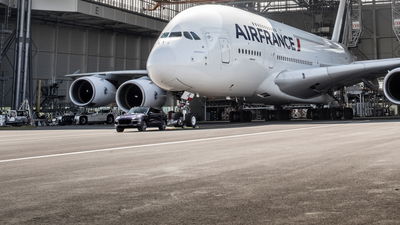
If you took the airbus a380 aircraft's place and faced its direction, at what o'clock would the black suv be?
The black suv is roughly at 12 o'clock from the airbus a380 aircraft.

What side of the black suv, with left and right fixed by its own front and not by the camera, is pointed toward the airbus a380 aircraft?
back

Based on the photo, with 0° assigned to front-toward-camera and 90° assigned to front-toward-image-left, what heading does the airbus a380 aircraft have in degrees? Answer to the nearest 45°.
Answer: approximately 45°

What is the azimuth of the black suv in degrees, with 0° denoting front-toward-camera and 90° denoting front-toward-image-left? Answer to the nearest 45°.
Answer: approximately 45°

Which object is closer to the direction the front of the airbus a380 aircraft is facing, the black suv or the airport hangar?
the black suv
